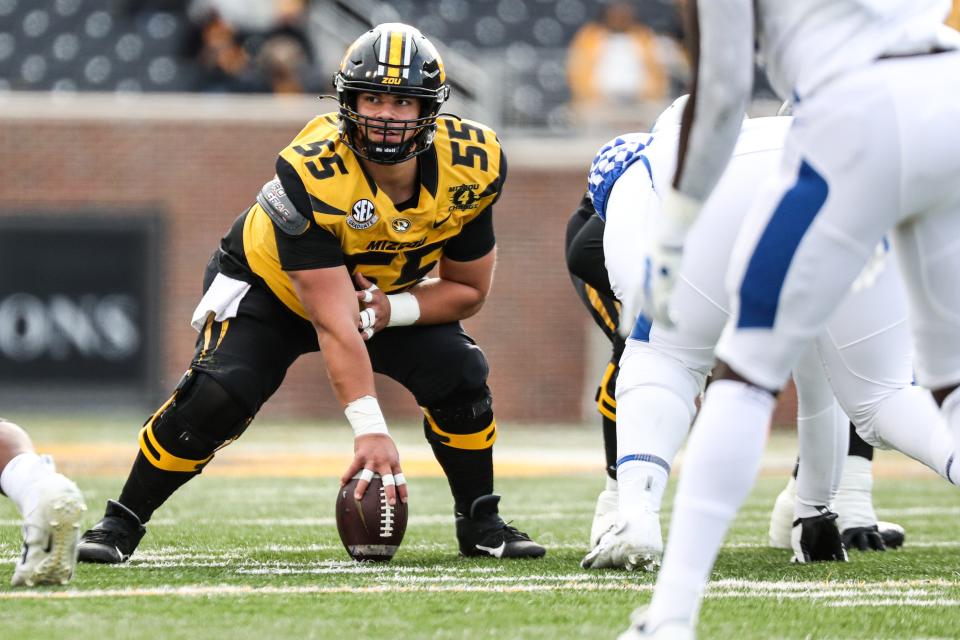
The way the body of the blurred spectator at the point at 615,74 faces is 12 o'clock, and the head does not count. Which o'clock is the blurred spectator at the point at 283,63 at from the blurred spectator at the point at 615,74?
the blurred spectator at the point at 283,63 is roughly at 3 o'clock from the blurred spectator at the point at 615,74.

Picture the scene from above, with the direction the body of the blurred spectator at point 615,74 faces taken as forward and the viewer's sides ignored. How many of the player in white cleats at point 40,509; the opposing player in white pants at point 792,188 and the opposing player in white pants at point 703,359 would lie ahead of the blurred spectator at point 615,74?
3

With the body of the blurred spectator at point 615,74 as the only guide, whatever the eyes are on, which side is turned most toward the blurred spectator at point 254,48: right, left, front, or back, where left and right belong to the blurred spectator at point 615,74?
right

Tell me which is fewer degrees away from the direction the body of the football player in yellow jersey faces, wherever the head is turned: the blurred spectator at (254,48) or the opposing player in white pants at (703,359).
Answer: the opposing player in white pants

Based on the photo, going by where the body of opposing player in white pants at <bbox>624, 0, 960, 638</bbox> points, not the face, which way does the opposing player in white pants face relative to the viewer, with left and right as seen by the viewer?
facing away from the viewer and to the left of the viewer

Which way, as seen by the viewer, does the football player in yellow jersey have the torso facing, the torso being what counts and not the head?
toward the camera

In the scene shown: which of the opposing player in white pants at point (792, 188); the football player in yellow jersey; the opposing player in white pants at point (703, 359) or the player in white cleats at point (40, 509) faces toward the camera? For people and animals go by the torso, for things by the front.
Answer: the football player in yellow jersey

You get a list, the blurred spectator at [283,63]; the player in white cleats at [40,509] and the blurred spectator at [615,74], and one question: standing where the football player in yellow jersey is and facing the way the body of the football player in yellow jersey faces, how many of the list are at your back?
2

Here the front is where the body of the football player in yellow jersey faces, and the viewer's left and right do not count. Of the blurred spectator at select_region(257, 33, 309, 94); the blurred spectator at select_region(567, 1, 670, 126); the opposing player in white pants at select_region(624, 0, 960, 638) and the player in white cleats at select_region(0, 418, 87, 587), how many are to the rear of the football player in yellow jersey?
2

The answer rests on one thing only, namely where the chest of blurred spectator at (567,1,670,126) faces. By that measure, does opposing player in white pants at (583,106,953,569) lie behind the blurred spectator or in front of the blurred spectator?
in front
